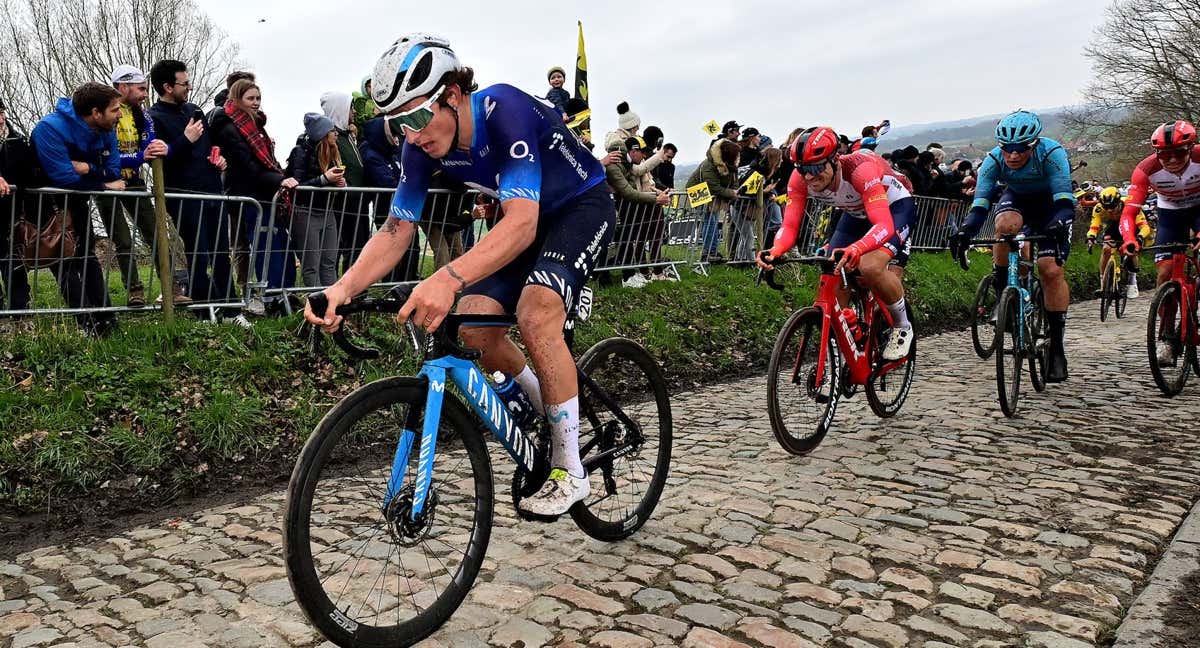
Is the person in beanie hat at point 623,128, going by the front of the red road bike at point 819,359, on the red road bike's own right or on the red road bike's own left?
on the red road bike's own right

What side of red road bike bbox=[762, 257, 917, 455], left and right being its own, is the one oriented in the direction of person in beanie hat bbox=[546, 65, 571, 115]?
right

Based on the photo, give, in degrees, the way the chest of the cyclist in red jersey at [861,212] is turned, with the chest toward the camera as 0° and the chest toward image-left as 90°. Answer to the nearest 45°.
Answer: approximately 45°

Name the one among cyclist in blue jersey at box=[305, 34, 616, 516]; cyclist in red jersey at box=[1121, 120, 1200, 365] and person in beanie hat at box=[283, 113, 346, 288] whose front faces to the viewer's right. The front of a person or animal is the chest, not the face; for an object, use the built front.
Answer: the person in beanie hat

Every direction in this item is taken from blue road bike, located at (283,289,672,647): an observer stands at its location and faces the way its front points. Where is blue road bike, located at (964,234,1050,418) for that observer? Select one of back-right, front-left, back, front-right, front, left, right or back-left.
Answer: back

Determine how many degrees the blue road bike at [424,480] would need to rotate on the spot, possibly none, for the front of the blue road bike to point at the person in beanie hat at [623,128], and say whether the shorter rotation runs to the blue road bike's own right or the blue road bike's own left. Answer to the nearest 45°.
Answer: approximately 135° to the blue road bike's own right

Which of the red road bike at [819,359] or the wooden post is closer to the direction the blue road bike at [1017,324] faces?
the red road bike

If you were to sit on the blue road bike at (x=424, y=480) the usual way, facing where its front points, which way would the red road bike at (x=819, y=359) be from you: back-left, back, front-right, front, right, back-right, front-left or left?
back
